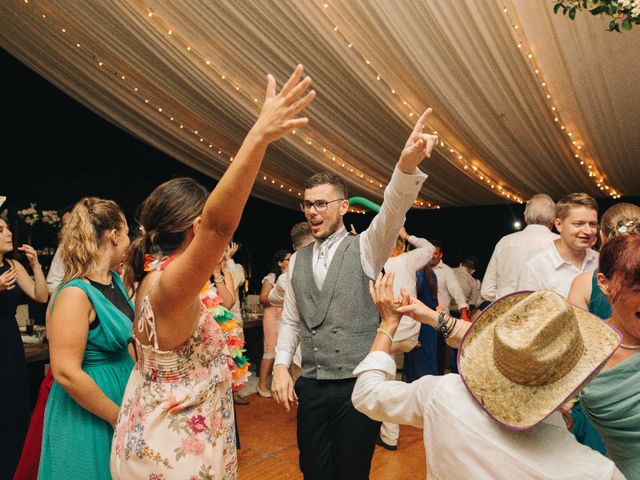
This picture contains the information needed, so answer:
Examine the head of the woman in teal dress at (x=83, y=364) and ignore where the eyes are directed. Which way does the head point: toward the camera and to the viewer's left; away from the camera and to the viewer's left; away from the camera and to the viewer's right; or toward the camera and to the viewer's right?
away from the camera and to the viewer's right

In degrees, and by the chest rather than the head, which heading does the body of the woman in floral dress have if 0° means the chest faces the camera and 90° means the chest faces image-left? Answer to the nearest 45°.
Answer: approximately 225°

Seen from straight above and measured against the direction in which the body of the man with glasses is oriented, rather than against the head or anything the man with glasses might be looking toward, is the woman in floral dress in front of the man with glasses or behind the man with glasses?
in front

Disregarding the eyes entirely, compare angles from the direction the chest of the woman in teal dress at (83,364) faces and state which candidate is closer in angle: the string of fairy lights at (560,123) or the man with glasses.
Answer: the man with glasses

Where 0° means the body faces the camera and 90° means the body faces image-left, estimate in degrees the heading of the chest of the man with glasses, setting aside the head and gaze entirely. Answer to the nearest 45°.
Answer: approximately 45°

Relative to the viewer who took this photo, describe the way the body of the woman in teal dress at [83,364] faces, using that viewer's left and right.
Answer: facing to the right of the viewer

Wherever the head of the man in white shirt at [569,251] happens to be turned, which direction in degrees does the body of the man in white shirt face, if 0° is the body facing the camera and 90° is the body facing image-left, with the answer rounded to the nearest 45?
approximately 315°

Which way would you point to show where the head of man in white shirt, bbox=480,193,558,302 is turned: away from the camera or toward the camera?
away from the camera

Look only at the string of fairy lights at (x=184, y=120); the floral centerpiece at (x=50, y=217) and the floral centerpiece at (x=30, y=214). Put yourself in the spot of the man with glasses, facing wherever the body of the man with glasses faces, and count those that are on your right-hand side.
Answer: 3

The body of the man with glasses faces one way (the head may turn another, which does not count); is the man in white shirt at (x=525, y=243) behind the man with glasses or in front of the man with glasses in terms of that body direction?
behind

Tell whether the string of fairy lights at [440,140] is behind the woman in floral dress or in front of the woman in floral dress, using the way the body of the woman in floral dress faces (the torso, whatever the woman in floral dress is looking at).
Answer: in front

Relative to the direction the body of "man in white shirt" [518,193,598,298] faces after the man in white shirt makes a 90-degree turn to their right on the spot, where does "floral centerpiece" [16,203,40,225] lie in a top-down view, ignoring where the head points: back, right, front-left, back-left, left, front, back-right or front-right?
front-right
